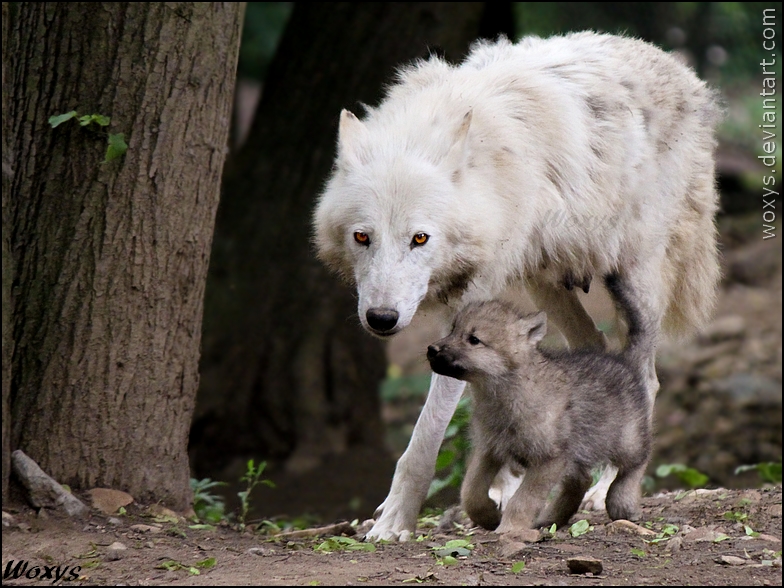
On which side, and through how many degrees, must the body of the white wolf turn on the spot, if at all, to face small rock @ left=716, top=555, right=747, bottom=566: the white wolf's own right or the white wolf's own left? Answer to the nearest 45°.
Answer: approximately 90° to the white wolf's own left

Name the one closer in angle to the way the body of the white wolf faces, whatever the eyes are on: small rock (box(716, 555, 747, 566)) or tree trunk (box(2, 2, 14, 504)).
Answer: the tree trunk

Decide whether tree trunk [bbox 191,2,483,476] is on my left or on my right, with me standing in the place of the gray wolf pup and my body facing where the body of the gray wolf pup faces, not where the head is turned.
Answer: on my right

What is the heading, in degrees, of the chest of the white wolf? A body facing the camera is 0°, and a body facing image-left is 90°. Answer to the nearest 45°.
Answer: approximately 45°

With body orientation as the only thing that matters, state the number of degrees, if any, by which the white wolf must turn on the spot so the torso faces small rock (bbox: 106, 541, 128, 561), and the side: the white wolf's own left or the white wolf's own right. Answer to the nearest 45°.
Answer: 0° — it already faces it

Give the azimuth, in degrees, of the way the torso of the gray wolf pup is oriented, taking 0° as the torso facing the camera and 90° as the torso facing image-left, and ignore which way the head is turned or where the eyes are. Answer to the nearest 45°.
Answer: approximately 45°
